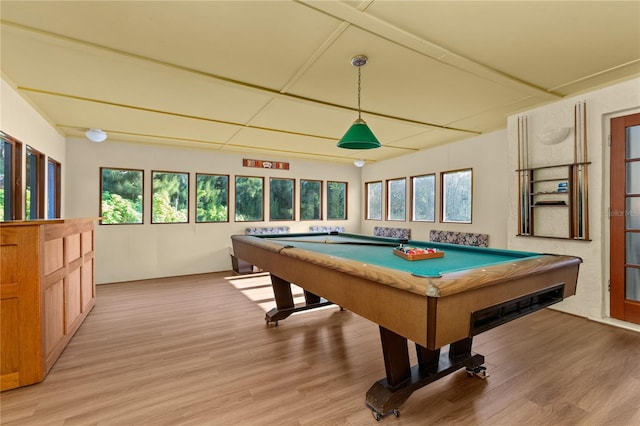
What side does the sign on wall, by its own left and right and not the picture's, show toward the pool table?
front

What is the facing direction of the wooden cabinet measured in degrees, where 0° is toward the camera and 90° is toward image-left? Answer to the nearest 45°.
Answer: approximately 270°

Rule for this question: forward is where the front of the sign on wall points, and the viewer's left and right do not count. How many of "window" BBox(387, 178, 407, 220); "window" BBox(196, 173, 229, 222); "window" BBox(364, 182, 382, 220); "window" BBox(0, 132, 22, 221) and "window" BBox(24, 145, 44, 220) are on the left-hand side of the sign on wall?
2

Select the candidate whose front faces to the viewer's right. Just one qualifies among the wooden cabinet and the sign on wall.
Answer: the wooden cabinet

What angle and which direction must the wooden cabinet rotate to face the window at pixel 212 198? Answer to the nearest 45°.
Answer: approximately 45° to its left

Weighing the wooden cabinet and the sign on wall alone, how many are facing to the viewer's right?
1

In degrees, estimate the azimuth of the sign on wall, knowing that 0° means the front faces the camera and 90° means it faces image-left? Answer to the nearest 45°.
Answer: approximately 0°

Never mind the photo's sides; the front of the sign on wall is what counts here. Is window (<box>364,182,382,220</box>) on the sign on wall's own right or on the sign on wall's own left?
on the sign on wall's own left

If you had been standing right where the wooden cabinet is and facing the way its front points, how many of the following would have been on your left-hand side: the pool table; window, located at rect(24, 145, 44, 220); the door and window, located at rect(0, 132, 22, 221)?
2

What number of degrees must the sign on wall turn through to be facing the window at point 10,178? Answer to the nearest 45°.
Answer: approximately 45° to its right

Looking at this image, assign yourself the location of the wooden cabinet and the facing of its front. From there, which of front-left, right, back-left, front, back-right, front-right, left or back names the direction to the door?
front-right

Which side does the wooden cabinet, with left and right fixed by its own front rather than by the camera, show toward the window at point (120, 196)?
left

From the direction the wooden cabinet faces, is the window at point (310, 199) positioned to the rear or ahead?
ahead

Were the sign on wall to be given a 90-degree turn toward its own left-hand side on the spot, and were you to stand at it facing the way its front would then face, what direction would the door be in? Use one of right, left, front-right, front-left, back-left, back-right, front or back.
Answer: front-right
